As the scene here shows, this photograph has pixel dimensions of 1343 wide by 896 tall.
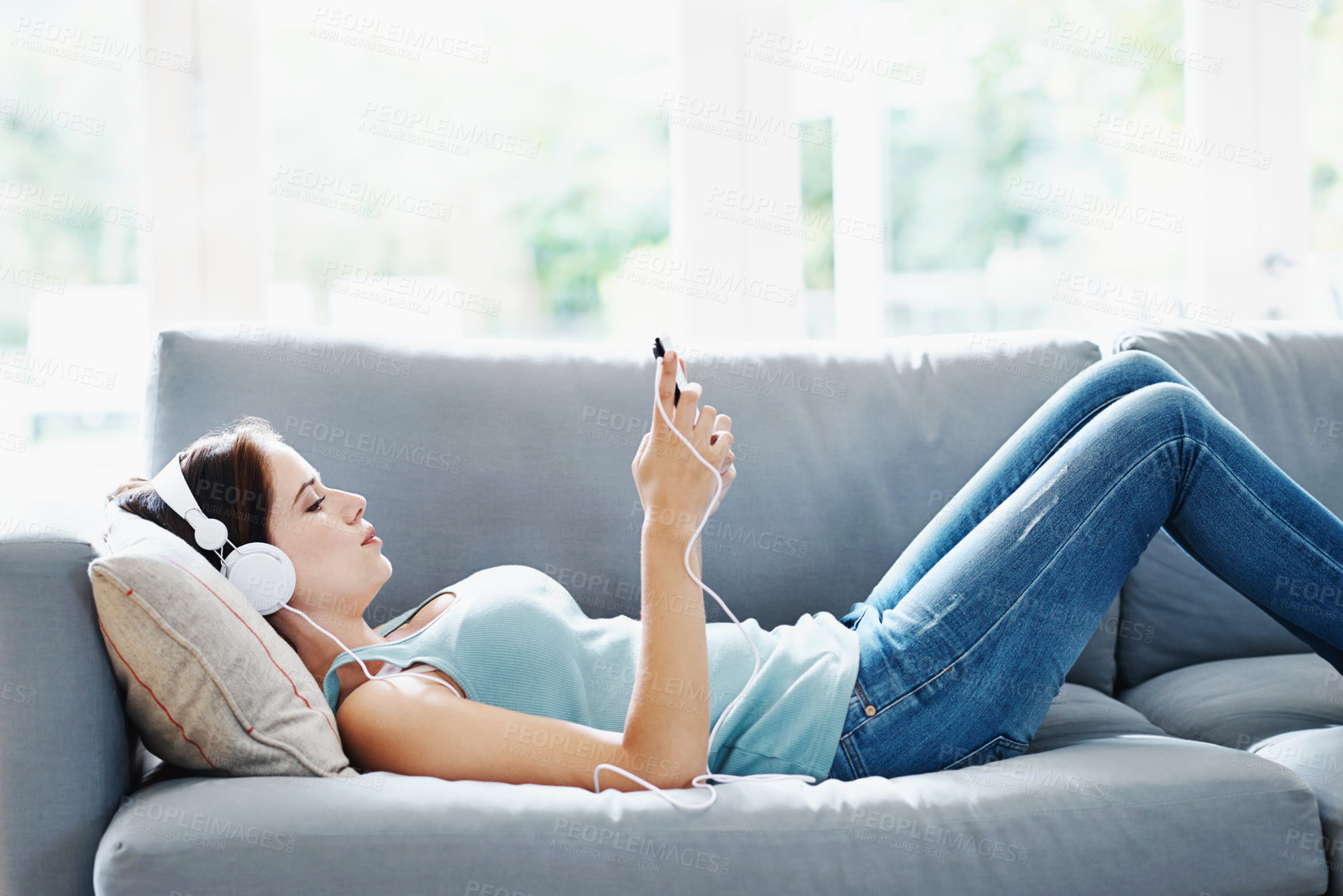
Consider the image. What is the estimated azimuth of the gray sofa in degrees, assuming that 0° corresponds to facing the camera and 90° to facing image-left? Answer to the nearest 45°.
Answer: approximately 0°
